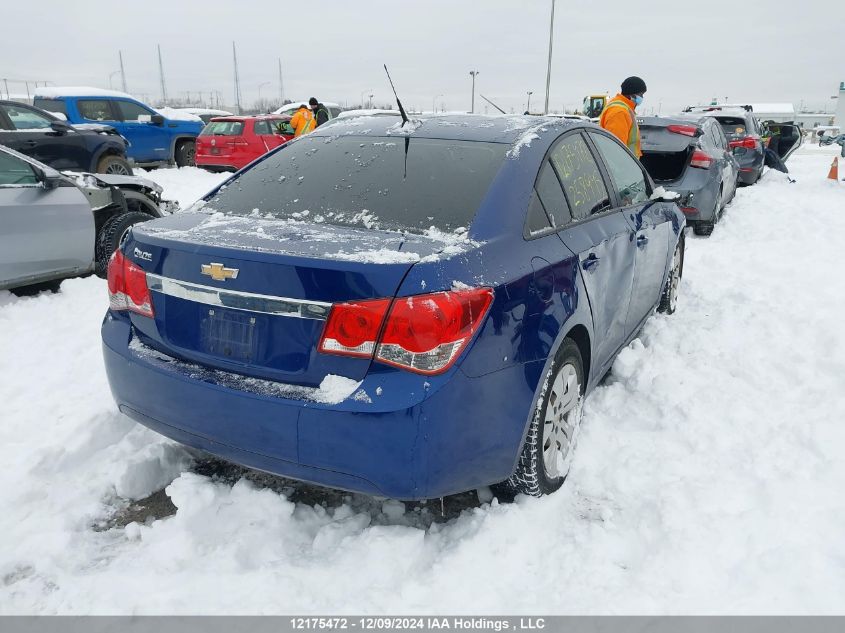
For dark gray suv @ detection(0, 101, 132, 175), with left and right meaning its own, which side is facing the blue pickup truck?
left

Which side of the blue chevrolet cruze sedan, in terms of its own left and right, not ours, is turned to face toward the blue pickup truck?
left

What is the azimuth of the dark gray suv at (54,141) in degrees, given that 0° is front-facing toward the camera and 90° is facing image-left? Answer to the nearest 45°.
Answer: approximately 270°

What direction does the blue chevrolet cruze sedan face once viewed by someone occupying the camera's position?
facing away from the viewer and to the right of the viewer

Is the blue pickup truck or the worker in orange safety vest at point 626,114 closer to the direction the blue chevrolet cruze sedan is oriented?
the worker in orange safety vest
